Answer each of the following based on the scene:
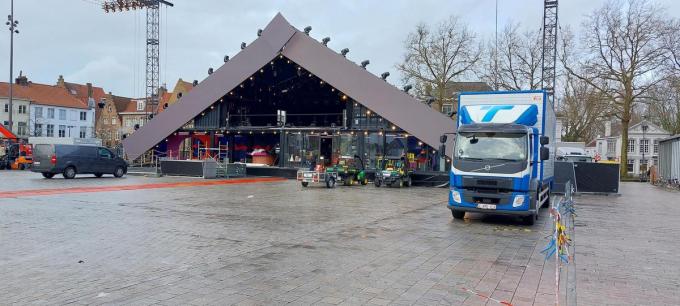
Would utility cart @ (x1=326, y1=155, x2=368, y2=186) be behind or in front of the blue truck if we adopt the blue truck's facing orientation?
behind

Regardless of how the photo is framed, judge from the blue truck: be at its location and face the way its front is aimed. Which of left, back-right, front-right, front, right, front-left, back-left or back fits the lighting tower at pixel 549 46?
back

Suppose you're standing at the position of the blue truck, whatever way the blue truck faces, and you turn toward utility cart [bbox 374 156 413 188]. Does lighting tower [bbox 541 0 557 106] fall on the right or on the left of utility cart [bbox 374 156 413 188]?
right

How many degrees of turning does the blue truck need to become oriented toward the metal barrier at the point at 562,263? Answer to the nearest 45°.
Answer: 0° — it already faces it

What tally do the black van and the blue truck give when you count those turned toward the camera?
1

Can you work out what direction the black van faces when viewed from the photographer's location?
facing away from the viewer and to the right of the viewer

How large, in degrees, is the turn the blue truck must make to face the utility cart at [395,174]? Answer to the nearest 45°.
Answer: approximately 135° to its right

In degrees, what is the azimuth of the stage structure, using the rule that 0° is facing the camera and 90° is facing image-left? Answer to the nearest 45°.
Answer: approximately 0°

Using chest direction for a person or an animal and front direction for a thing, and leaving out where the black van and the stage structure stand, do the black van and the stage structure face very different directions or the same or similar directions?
very different directions

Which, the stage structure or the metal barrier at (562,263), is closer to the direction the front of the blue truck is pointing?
the metal barrier

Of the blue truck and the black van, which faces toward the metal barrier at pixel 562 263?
the blue truck

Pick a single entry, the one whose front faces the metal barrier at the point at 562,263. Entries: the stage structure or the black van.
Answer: the stage structure

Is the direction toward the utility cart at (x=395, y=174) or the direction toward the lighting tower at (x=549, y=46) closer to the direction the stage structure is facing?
the utility cart

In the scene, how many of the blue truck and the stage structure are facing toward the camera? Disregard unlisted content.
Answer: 2
